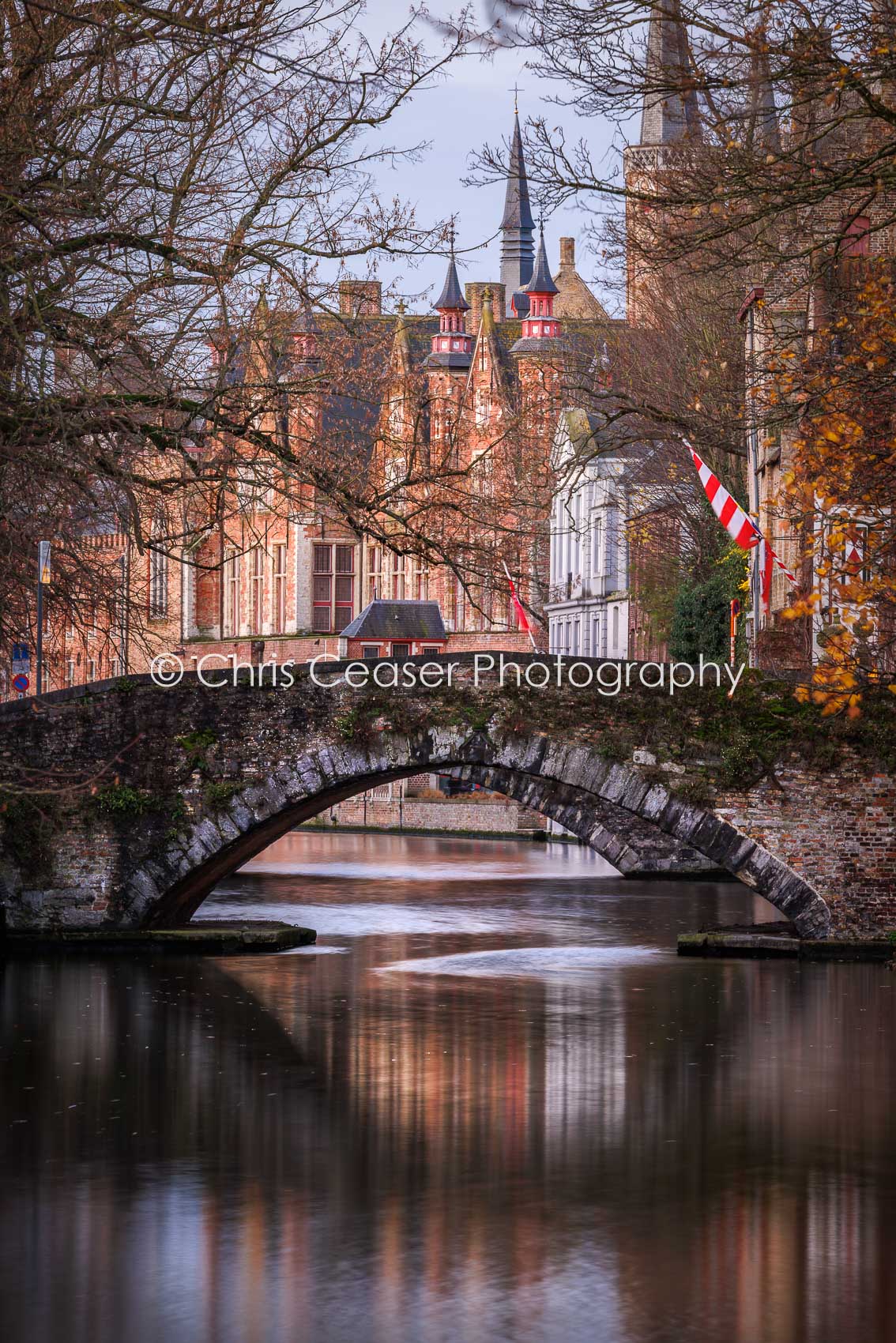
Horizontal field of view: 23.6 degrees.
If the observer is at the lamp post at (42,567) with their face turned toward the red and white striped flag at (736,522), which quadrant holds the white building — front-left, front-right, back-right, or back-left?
front-left

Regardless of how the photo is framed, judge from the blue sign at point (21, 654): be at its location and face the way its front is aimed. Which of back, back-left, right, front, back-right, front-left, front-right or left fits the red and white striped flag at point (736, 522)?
left

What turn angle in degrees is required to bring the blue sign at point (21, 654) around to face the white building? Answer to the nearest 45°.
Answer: approximately 135° to its left

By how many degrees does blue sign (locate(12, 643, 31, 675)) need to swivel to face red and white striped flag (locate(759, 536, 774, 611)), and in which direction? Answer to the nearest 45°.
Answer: approximately 90° to its left

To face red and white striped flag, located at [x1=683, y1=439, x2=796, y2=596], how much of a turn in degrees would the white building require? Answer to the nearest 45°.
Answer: approximately 45° to its left

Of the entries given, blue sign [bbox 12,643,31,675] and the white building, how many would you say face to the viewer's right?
0

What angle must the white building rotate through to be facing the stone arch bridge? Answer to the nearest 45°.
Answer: approximately 45° to its left

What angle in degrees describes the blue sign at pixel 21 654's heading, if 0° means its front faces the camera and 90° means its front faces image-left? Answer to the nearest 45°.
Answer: approximately 0°

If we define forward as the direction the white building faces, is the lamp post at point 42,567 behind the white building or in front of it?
in front

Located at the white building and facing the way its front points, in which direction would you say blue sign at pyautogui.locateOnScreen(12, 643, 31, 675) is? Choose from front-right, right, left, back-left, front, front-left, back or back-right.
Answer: front-left
